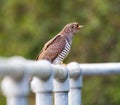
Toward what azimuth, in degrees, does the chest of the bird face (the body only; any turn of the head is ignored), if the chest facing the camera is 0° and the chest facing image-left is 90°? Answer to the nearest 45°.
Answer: approximately 270°
